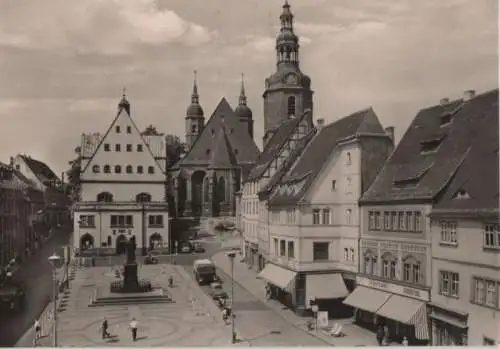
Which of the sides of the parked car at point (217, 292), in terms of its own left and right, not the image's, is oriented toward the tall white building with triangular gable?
back

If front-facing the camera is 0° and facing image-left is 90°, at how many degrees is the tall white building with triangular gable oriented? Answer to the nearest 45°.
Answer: approximately 0°

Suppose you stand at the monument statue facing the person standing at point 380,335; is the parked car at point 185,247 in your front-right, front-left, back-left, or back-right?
back-left

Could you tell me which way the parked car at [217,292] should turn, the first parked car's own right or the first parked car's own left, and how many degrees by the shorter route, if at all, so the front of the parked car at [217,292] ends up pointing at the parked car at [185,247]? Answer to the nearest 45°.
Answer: approximately 135° to the first parked car's own left

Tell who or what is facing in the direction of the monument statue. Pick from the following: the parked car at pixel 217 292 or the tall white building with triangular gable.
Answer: the tall white building with triangular gable

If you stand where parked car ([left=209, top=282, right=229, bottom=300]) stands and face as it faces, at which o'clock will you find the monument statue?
The monument statue is roughly at 4 o'clock from the parked car.

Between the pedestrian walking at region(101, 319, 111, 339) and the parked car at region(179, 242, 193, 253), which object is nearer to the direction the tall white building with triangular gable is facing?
the pedestrian walking

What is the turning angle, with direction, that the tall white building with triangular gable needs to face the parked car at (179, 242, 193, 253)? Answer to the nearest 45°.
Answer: approximately 135° to its left

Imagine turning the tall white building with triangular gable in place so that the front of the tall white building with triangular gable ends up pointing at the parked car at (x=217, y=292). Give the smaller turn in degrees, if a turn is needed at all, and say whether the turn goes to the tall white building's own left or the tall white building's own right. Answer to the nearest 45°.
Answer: approximately 45° to the tall white building's own left

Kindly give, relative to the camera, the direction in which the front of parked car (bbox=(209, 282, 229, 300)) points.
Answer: facing the viewer and to the right of the viewer

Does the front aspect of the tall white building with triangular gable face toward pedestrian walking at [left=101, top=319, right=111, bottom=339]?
yes

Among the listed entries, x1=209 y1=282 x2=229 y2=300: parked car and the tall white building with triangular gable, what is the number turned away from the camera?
0
